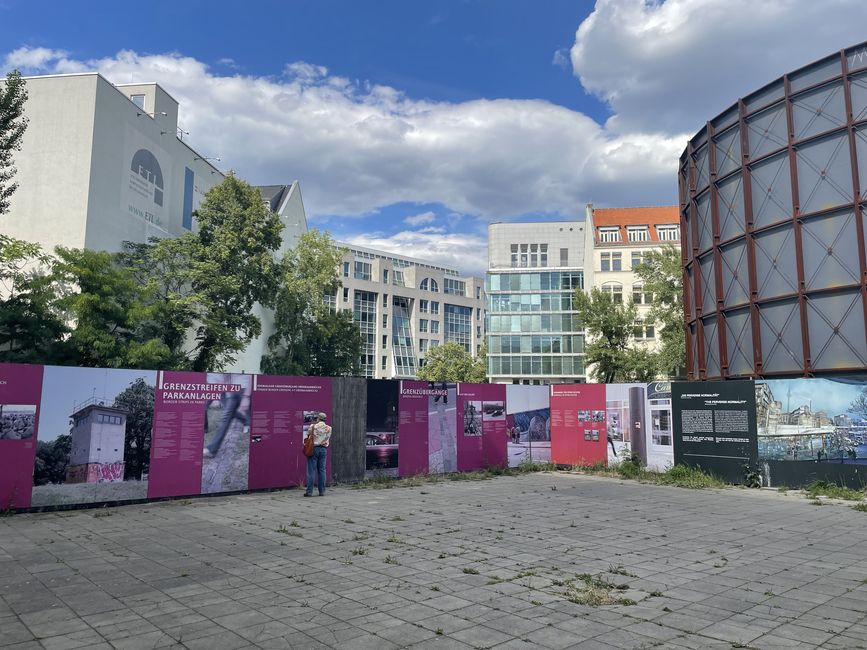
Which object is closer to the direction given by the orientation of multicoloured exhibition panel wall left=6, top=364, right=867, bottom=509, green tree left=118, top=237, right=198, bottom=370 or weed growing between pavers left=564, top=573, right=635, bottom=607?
the weed growing between pavers

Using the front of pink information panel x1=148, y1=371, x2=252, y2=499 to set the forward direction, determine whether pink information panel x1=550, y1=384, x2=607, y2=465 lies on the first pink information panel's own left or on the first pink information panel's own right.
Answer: on the first pink information panel's own left

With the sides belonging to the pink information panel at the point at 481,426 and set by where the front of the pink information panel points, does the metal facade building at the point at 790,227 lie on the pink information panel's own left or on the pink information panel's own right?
on the pink information panel's own left

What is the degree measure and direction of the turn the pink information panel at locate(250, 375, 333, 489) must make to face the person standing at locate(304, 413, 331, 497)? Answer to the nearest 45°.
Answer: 0° — it already faces them

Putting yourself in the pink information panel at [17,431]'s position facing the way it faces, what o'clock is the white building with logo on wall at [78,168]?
The white building with logo on wall is roughly at 6 o'clock from the pink information panel.

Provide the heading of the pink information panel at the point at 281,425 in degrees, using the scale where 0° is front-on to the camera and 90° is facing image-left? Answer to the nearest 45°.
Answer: approximately 315°

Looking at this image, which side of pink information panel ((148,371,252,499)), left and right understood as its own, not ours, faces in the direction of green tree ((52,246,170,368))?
back

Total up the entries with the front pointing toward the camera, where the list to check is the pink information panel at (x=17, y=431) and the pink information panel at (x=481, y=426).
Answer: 2

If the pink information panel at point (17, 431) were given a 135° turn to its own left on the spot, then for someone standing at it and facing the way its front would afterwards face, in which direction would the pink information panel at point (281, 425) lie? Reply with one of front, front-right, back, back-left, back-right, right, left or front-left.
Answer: front-right

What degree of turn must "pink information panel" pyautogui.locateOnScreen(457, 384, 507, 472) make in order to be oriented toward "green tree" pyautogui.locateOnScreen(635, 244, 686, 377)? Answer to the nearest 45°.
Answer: approximately 135° to its left
